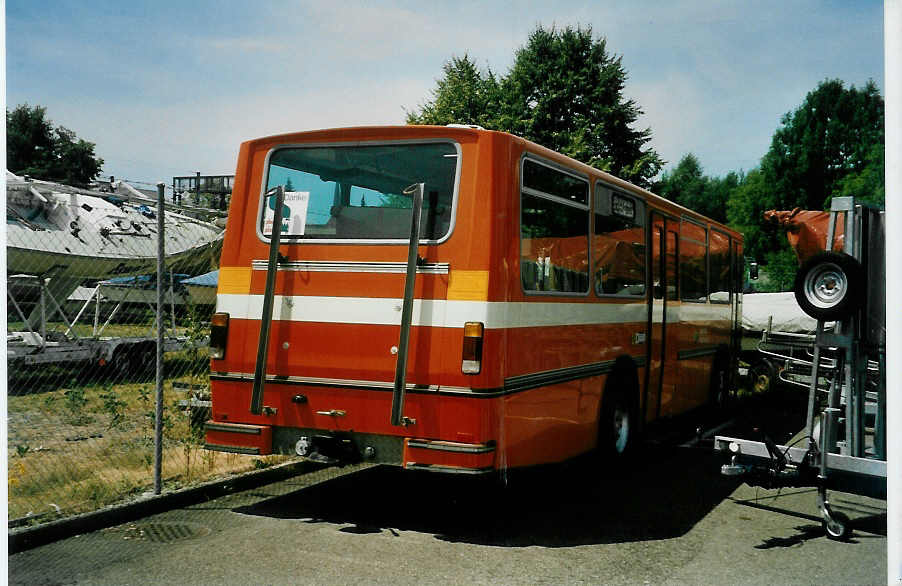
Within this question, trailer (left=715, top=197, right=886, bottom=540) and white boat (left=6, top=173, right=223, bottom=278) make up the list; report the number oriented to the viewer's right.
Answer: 1

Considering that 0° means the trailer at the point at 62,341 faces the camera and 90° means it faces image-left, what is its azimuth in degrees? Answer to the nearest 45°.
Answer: approximately 270°

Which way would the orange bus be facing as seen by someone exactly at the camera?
facing away from the viewer and to the right of the viewer

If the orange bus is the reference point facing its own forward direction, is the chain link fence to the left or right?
on its left

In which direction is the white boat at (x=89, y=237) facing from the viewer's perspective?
to the viewer's right

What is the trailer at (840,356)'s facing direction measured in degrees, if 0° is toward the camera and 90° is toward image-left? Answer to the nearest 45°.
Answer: approximately 90°

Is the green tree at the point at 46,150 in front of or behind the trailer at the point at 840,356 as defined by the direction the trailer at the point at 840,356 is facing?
in front
